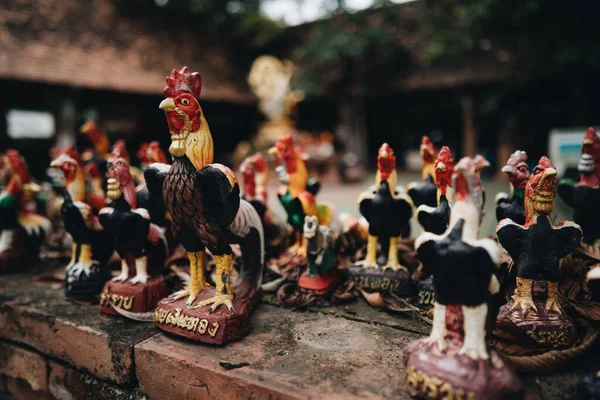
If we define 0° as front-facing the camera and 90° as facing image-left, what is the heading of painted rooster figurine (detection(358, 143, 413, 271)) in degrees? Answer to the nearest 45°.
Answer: approximately 0°

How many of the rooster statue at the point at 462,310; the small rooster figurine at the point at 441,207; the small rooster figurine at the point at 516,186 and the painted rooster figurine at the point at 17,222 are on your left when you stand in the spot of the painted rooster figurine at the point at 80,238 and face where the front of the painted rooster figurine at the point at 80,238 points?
3

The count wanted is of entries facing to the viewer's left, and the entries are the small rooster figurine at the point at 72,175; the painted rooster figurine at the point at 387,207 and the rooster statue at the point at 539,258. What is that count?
1

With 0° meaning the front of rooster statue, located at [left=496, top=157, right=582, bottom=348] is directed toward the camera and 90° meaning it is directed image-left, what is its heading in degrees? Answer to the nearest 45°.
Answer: approximately 0°

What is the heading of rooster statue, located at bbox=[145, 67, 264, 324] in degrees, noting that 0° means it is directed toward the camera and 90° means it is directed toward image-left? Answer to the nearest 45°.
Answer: approximately 45°

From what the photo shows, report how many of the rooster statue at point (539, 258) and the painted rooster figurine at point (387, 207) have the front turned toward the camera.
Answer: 2

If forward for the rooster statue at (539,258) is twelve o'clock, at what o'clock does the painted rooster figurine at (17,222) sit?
The painted rooster figurine is roughly at 3 o'clock from the rooster statue.

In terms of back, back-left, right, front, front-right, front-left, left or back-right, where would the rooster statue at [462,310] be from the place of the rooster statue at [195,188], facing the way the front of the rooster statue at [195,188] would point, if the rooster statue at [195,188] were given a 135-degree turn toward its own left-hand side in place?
front-right

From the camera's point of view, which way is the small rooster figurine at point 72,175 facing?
to the viewer's left

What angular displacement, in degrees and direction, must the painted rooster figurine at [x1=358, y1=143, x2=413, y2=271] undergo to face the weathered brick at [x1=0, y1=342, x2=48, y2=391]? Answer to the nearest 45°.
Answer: approximately 90° to its right
